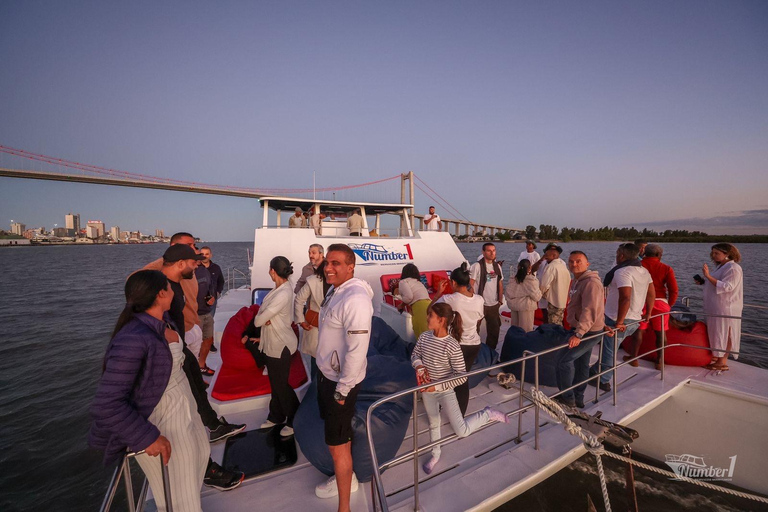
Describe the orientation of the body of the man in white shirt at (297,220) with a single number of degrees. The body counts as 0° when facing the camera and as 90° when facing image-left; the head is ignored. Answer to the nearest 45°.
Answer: approximately 0°

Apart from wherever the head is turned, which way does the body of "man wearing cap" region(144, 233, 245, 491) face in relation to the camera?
to the viewer's right

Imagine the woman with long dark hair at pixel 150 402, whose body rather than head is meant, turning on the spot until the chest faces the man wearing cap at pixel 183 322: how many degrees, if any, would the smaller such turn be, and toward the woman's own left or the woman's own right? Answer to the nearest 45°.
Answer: approximately 90° to the woman's own left

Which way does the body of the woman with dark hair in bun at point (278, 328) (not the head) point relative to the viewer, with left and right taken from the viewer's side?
facing to the left of the viewer

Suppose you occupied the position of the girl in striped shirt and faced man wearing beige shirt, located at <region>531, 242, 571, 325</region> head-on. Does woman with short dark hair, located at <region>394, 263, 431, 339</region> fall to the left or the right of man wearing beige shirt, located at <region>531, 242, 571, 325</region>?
left

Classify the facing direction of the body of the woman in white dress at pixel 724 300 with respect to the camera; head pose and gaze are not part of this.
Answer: to the viewer's left

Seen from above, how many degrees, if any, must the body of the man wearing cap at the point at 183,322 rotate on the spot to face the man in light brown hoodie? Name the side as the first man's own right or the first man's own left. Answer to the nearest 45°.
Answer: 0° — they already face them

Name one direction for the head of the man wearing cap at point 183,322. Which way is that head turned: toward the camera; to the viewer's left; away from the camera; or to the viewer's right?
to the viewer's right

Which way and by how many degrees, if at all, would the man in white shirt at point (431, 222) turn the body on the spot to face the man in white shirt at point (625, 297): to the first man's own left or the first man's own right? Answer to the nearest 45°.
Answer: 0° — they already face them

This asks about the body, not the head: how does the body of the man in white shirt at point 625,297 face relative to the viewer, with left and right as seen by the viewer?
facing away from the viewer and to the left of the viewer
